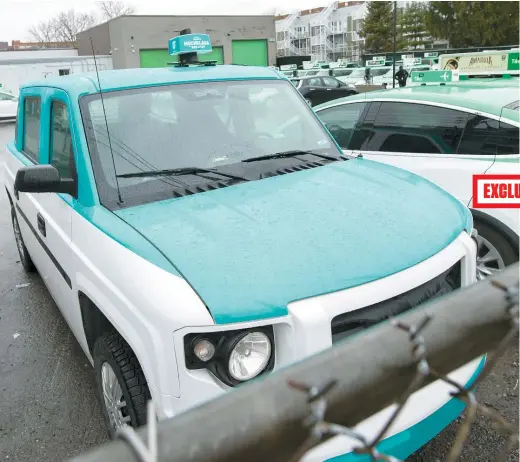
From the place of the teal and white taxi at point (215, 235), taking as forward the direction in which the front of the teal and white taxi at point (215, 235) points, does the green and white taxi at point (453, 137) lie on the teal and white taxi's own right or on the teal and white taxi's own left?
on the teal and white taxi's own left

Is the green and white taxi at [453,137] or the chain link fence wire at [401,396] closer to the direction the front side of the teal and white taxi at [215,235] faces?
the chain link fence wire

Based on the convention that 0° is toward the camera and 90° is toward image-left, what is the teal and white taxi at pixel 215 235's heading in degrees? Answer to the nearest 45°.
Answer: approximately 315°

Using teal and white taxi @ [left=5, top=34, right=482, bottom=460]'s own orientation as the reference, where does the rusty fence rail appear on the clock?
The rusty fence rail is roughly at 1 o'clock from the teal and white taxi.
